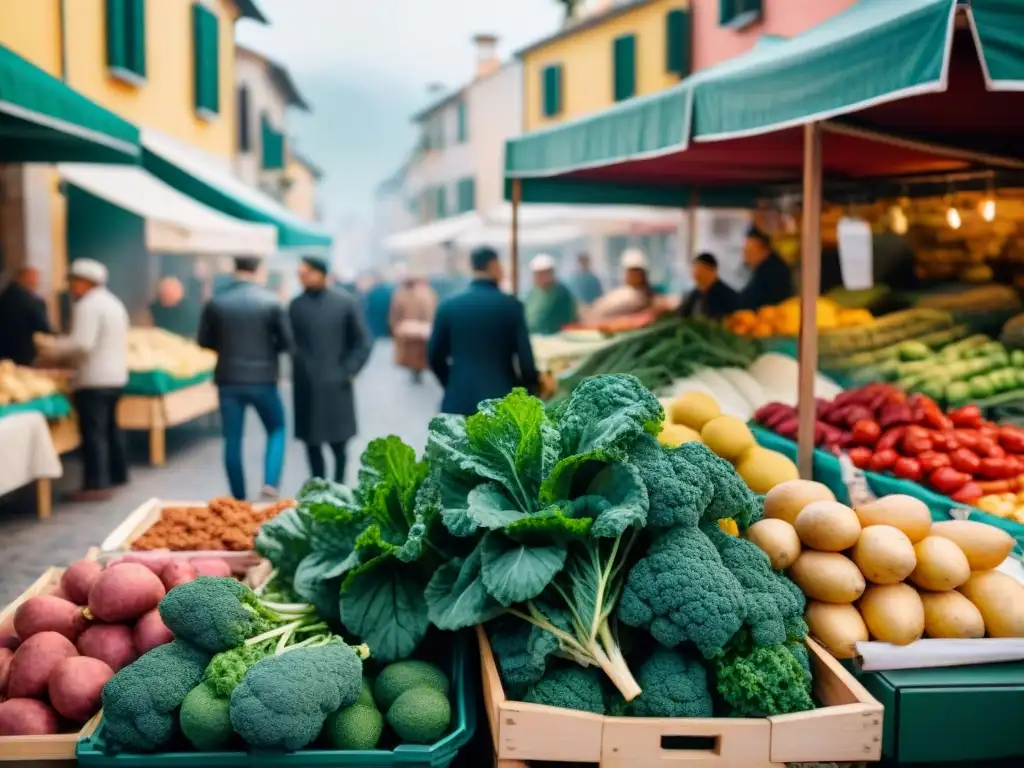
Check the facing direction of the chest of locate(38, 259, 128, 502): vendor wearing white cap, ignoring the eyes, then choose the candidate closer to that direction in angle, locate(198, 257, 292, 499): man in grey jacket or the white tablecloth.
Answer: the white tablecloth

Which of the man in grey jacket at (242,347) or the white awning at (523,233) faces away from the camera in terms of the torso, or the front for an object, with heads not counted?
the man in grey jacket

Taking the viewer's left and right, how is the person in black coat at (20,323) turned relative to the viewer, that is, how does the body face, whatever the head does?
facing to the right of the viewer

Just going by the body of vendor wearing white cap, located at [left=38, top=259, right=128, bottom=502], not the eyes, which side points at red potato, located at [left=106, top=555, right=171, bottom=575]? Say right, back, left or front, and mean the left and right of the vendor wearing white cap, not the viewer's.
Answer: left

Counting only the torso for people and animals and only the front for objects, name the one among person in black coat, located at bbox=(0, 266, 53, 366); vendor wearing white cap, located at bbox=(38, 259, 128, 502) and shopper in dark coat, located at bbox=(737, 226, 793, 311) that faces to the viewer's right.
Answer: the person in black coat

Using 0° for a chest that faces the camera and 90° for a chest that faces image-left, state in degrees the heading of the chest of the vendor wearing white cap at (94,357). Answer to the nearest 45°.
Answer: approximately 90°

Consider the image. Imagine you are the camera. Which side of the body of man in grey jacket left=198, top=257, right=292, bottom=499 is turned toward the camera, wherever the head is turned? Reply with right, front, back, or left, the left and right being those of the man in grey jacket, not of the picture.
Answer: back

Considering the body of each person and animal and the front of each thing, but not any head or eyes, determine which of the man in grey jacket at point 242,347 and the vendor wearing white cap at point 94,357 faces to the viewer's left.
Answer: the vendor wearing white cap

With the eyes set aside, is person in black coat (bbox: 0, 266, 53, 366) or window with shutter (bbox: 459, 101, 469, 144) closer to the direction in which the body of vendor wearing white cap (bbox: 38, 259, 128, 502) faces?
the person in black coat

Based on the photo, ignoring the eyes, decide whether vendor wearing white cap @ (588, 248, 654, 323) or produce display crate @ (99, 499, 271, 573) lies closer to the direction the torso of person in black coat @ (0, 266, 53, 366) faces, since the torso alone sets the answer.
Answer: the vendor wearing white cap

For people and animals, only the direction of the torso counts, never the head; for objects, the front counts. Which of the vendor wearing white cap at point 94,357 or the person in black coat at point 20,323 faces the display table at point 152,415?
the person in black coat

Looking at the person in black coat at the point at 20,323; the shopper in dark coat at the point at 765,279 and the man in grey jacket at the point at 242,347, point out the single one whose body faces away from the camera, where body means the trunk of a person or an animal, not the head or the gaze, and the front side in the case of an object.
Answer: the man in grey jacket
